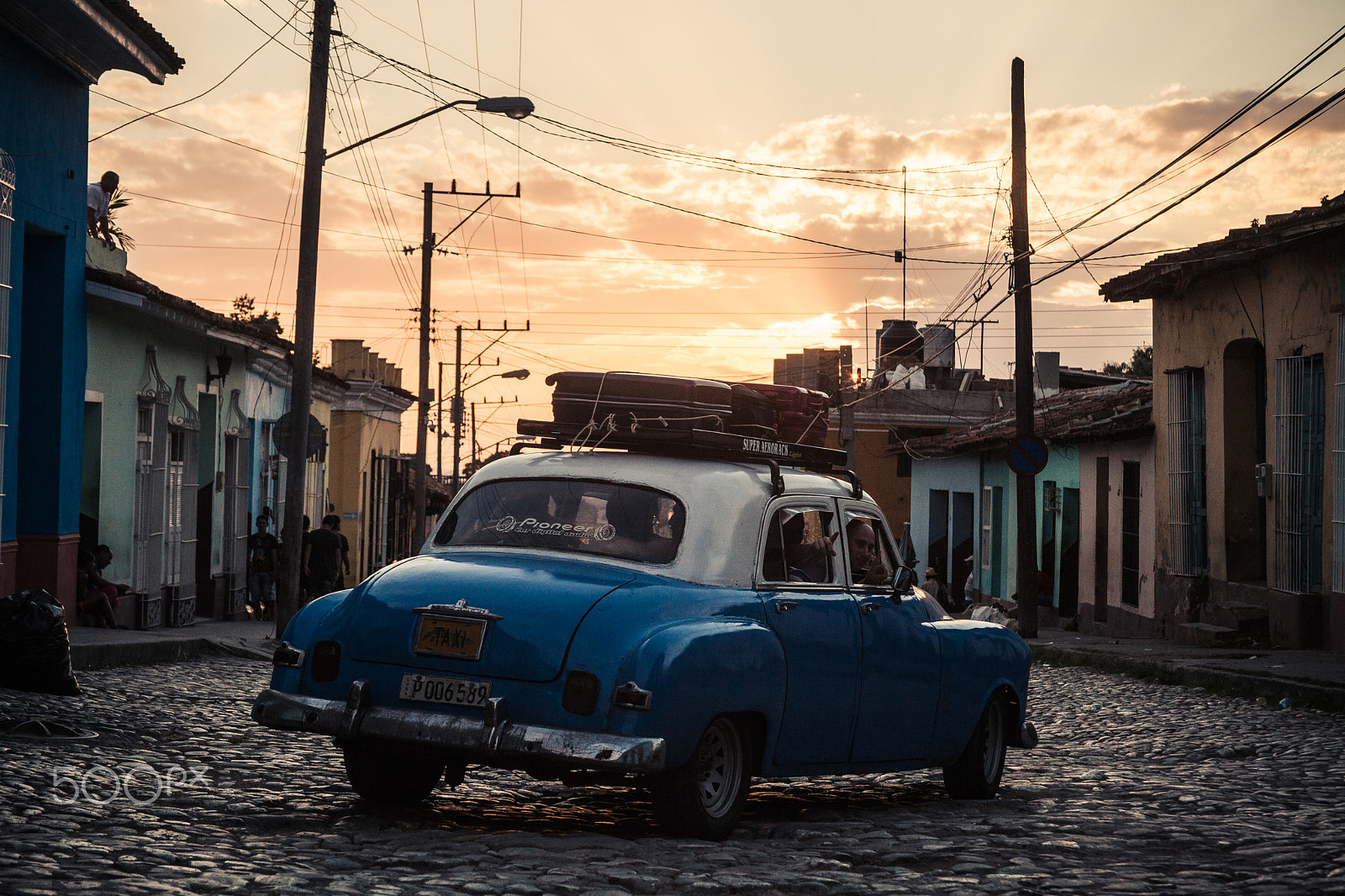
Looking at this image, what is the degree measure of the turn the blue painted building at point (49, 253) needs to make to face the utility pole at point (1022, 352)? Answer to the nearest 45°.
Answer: approximately 45° to its left

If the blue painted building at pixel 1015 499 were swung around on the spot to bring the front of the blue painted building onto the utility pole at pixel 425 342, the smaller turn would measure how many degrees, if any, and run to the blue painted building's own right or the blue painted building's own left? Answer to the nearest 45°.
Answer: approximately 45° to the blue painted building's own right

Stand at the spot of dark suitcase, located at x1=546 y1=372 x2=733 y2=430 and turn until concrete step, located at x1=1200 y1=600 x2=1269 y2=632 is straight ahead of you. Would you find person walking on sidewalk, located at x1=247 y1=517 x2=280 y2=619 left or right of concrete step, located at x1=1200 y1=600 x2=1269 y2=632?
left

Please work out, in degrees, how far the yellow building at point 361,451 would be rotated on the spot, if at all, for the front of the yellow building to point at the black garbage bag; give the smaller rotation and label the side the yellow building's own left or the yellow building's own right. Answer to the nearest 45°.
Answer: approximately 45° to the yellow building's own right

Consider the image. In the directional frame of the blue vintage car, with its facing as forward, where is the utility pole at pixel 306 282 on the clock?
The utility pole is roughly at 10 o'clock from the blue vintage car.

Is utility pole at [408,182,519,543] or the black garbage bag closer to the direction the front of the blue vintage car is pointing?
the utility pole

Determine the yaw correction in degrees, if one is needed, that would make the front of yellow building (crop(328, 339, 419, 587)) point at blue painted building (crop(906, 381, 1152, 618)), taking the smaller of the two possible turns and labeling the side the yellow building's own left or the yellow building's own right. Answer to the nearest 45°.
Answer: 0° — it already faces it

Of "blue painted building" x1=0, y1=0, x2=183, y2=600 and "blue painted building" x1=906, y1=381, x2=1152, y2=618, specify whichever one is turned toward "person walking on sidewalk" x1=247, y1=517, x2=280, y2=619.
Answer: "blue painted building" x1=906, y1=381, x2=1152, y2=618

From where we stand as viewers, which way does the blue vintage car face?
facing away from the viewer and to the right of the viewer

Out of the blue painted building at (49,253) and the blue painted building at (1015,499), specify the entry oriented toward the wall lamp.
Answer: the blue painted building at (1015,499)

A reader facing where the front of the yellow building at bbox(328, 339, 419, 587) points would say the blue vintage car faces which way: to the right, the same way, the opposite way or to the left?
to the left
